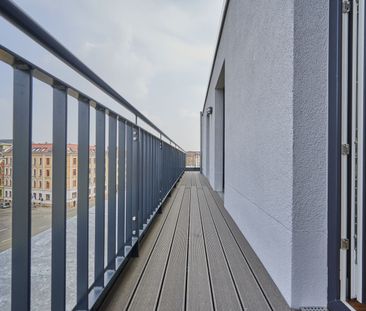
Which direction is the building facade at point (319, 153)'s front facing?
to the viewer's left

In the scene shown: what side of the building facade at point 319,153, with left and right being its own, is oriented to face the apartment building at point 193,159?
right
